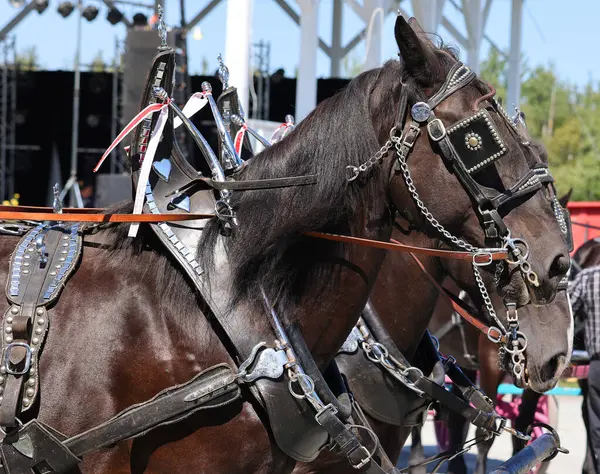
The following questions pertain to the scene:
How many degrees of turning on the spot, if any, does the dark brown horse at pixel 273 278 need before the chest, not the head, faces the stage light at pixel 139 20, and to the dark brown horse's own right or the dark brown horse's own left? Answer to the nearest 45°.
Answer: approximately 90° to the dark brown horse's own left

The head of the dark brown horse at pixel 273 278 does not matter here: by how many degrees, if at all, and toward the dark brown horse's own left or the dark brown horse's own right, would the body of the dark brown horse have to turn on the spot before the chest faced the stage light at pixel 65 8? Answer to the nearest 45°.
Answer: approximately 90° to the dark brown horse's own left

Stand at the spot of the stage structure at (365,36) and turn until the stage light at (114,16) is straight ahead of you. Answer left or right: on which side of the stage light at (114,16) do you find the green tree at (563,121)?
right

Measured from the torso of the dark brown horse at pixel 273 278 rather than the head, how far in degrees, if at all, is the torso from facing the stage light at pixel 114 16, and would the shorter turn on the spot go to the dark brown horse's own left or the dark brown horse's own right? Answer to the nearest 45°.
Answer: approximately 90° to the dark brown horse's own left

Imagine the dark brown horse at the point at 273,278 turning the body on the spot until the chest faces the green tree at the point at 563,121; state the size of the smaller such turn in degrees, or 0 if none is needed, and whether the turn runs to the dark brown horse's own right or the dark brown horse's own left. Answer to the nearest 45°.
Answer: approximately 90° to the dark brown horse's own left

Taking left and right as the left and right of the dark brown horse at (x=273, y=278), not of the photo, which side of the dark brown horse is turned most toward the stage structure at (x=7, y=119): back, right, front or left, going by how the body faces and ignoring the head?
left

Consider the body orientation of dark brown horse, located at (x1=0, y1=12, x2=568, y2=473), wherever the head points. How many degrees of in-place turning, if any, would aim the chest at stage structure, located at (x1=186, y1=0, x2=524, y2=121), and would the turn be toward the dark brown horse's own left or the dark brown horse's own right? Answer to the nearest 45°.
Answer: approximately 90° to the dark brown horse's own left

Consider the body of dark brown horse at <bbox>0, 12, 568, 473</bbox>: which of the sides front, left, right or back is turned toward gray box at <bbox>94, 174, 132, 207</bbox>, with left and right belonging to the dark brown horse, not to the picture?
left

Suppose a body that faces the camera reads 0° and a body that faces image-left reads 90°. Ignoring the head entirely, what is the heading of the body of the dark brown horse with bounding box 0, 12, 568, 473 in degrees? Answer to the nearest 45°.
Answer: approximately 270°
